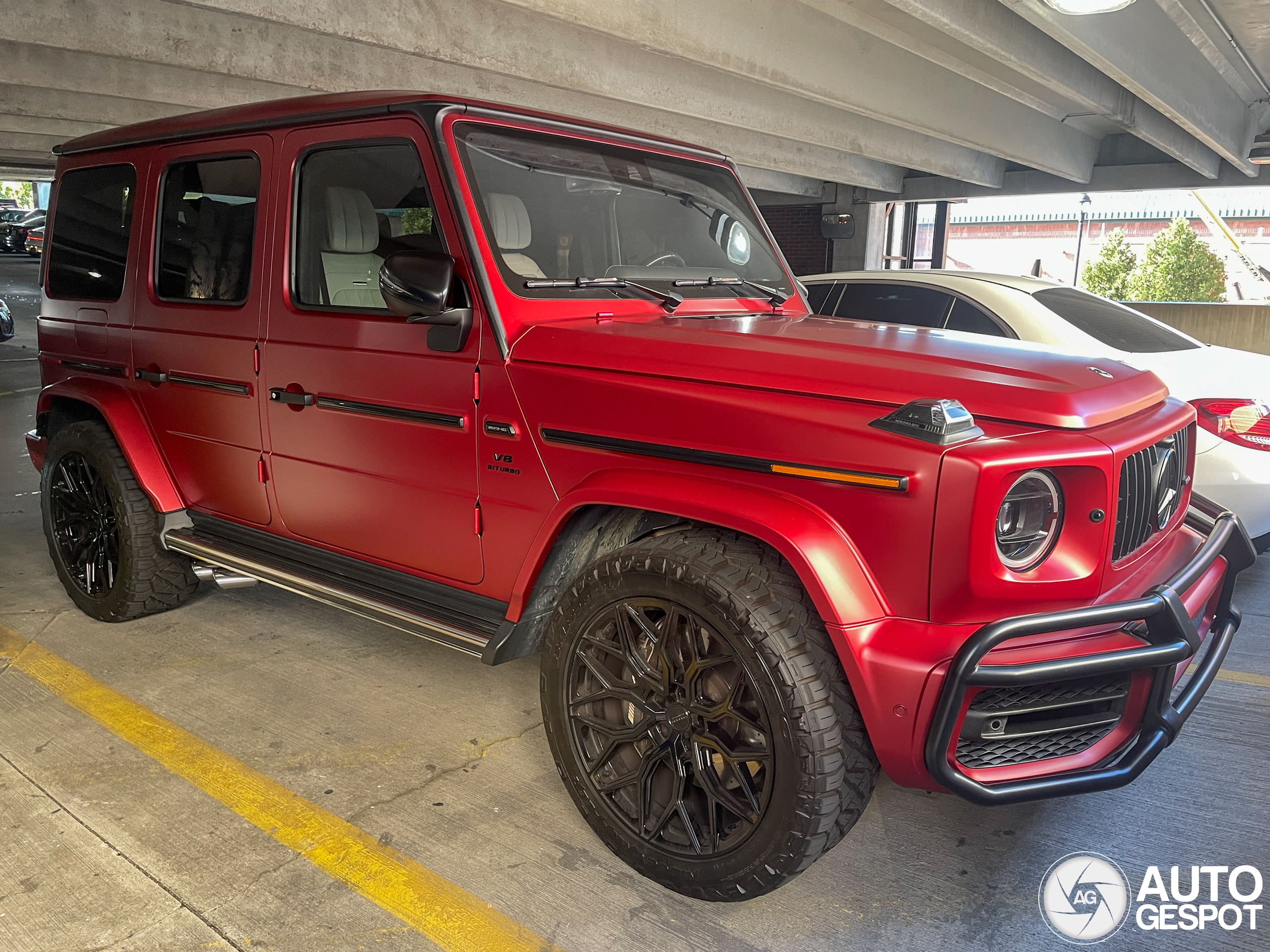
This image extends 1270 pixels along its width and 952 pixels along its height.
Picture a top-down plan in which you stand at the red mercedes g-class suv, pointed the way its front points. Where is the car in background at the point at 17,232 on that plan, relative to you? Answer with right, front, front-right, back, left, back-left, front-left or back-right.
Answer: back

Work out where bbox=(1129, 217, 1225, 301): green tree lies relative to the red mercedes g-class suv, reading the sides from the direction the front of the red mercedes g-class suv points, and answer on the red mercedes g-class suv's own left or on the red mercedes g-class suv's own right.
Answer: on the red mercedes g-class suv's own left

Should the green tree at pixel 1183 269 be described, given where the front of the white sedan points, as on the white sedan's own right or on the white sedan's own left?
on the white sedan's own right

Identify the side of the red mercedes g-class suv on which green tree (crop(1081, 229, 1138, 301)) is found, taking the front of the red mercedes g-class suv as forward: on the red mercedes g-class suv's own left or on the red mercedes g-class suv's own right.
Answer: on the red mercedes g-class suv's own left

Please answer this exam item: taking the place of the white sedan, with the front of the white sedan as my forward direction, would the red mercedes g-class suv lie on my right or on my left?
on my left

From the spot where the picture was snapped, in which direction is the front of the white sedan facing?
facing away from the viewer and to the left of the viewer

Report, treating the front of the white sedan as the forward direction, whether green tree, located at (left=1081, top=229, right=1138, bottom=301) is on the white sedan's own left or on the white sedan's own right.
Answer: on the white sedan's own right

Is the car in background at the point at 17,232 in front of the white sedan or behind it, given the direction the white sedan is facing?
in front

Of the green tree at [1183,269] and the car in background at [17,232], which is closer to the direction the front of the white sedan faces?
the car in background

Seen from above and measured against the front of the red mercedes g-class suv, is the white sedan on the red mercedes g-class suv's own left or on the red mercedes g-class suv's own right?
on the red mercedes g-class suv's own left

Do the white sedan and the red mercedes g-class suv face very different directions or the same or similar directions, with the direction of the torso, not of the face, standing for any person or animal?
very different directions

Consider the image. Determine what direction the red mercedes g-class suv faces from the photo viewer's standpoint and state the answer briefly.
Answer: facing the viewer and to the right of the viewer
